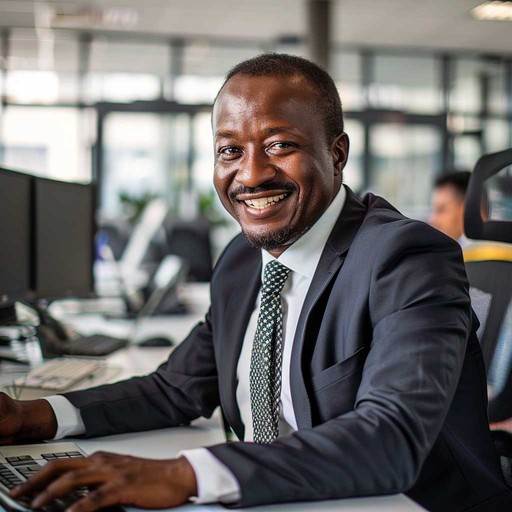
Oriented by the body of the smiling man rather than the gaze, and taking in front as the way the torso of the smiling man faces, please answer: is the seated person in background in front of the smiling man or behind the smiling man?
behind

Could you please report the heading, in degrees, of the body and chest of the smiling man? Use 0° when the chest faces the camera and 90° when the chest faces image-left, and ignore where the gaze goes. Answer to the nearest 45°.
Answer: approximately 45°

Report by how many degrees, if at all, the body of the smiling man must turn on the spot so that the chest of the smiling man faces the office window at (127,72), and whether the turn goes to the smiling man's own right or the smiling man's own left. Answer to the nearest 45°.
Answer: approximately 135° to the smiling man's own right

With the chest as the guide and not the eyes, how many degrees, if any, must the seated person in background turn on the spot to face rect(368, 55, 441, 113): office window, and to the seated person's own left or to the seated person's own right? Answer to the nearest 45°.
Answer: approximately 90° to the seated person's own right

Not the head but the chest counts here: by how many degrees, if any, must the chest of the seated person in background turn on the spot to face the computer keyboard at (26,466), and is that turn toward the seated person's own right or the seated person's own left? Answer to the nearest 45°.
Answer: approximately 90° to the seated person's own left

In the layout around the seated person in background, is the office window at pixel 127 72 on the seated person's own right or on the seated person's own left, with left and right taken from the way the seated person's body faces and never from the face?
on the seated person's own right

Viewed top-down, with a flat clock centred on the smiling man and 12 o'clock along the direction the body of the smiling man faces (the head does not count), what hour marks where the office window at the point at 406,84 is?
The office window is roughly at 5 o'clock from the smiling man.

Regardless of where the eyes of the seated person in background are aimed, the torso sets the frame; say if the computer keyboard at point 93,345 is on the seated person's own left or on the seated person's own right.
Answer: on the seated person's own left

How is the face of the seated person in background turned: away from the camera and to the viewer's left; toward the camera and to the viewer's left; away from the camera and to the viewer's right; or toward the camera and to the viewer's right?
toward the camera and to the viewer's left

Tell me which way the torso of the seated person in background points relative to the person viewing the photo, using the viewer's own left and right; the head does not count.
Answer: facing to the left of the viewer
